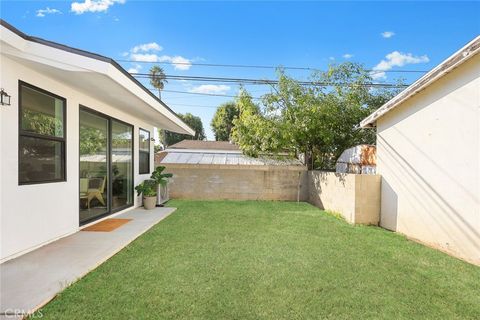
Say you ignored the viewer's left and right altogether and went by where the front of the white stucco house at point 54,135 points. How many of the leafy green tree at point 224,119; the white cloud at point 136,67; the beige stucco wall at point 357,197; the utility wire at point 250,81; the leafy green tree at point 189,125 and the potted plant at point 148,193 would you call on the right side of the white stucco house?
0

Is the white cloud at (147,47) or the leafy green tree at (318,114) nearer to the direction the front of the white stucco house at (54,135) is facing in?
the leafy green tree

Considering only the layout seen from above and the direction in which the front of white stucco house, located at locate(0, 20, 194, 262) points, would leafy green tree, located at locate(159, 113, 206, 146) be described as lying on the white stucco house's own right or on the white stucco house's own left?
on the white stucco house's own left

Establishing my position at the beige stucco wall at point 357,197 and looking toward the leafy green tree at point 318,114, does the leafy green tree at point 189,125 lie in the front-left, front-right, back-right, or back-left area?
front-left

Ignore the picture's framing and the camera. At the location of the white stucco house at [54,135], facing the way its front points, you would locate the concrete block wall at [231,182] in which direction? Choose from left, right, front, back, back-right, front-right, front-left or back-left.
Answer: left

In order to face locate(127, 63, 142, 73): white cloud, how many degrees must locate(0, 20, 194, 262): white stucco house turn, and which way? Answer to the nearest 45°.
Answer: approximately 135° to its left

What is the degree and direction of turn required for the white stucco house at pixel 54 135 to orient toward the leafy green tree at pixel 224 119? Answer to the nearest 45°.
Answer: approximately 90° to its left

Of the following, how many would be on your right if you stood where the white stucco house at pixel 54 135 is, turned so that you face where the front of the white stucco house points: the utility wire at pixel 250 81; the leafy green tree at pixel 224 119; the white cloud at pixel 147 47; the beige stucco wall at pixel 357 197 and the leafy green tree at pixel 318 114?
0

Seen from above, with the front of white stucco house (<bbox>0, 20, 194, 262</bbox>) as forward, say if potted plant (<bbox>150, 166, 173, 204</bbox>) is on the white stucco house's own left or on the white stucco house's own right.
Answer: on the white stucco house's own left

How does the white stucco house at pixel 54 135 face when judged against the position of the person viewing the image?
facing the viewer and to the right of the viewer

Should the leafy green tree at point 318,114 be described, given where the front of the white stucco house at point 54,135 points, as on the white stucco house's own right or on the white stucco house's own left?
on the white stucco house's own left

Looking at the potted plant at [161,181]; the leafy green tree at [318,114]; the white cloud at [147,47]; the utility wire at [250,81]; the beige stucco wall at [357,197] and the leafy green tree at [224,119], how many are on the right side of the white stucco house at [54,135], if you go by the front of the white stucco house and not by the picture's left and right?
0

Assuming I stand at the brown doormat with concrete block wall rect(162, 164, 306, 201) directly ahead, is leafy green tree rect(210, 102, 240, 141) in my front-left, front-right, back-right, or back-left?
front-left

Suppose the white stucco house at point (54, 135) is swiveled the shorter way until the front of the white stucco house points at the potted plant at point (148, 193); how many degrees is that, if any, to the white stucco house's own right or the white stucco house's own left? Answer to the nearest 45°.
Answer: approximately 90° to the white stucco house's own left

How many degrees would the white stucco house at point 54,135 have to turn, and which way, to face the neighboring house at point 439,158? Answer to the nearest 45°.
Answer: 0° — it already faces it

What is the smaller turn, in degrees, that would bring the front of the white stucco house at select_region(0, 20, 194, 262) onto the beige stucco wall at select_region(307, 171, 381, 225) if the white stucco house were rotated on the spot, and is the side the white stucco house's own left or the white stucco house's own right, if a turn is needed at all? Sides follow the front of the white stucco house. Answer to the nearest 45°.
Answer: approximately 45° to the white stucco house's own left
